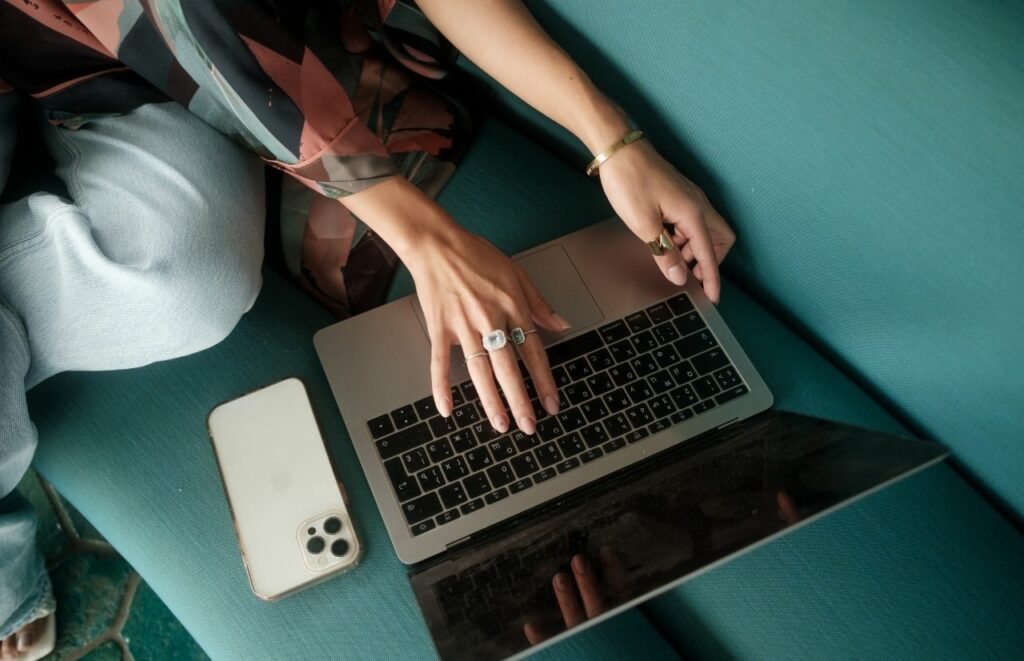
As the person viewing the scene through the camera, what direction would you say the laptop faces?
facing away from the viewer and to the left of the viewer

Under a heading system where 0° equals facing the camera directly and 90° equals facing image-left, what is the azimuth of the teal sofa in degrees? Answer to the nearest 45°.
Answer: approximately 45°
